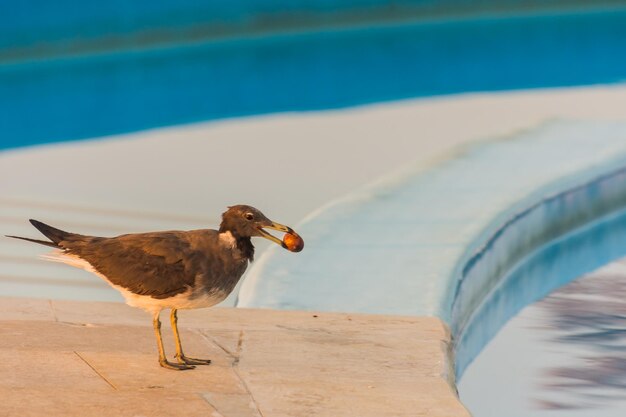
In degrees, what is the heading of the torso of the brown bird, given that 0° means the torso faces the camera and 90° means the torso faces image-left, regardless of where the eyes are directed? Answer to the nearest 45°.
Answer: approximately 270°
